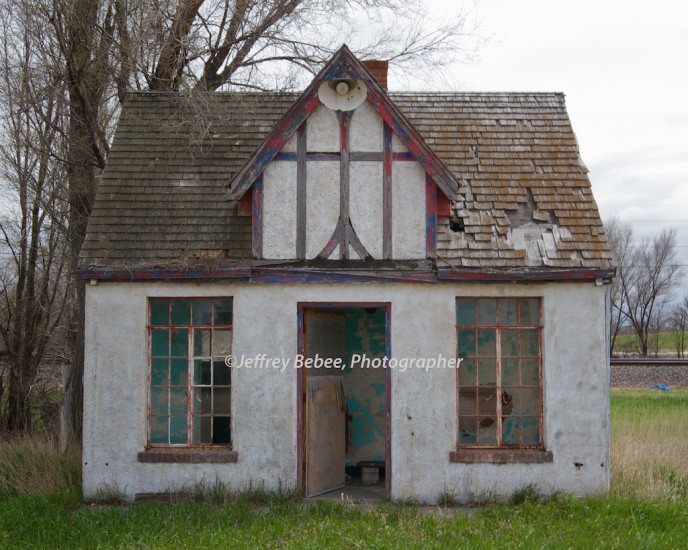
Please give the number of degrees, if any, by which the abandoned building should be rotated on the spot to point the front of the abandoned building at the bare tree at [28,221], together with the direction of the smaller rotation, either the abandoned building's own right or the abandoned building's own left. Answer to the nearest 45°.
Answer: approximately 135° to the abandoned building's own right

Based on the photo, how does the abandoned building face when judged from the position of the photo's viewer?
facing the viewer
